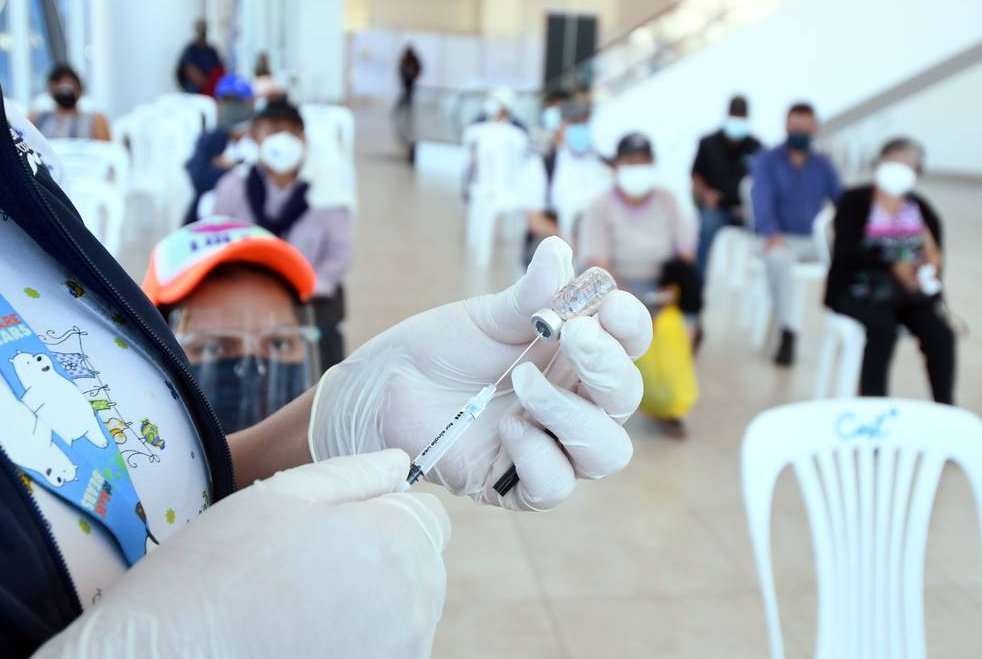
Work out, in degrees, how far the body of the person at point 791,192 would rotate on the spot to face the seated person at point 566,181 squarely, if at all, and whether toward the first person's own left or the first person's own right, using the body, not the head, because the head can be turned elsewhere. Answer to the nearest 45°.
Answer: approximately 90° to the first person's own right

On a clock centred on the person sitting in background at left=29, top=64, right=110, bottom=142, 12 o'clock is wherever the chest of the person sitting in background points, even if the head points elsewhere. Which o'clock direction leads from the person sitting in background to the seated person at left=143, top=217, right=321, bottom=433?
The seated person is roughly at 12 o'clock from the person sitting in background.

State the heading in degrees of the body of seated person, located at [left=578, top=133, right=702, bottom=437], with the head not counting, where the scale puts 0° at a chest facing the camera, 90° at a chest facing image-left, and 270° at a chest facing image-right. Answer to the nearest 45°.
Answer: approximately 0°

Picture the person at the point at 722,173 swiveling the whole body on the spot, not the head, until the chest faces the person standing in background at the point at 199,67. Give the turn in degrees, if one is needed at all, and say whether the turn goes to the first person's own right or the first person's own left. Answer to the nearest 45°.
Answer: approximately 135° to the first person's own right

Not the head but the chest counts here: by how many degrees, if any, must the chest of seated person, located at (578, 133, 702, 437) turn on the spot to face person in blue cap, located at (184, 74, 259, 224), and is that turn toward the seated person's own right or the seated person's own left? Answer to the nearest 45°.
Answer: approximately 90° to the seated person's own right

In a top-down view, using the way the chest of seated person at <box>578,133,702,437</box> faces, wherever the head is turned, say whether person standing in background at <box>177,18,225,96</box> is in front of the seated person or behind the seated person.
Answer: behind

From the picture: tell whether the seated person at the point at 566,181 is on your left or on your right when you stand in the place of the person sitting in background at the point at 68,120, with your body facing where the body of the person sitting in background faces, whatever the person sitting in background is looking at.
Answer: on your left

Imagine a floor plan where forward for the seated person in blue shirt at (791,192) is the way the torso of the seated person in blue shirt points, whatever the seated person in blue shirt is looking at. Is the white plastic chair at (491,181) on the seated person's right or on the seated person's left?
on the seated person's right

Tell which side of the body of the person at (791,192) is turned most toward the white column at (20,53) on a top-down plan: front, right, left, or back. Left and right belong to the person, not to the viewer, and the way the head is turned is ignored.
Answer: right

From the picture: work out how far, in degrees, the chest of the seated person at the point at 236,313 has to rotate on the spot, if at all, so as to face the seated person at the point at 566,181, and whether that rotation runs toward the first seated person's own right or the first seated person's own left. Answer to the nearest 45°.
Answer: approximately 135° to the first seated person's own left

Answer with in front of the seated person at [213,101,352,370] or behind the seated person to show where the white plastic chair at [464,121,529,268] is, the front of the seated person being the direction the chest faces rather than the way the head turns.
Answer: behind

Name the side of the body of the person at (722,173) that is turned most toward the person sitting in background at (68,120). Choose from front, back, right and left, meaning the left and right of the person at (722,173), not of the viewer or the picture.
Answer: right
